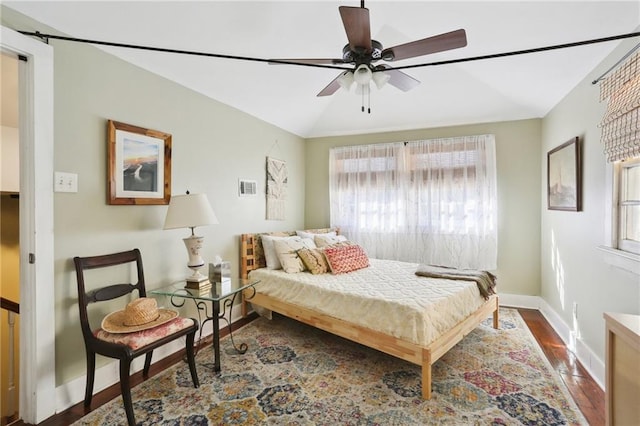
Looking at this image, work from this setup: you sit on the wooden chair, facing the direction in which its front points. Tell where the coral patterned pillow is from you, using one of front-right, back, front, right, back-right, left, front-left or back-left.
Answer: front-left

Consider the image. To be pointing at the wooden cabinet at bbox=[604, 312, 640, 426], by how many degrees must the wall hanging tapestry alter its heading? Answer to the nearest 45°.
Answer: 0° — it already faces it

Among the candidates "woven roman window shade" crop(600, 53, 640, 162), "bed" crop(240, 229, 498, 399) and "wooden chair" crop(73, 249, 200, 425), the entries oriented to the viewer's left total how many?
1

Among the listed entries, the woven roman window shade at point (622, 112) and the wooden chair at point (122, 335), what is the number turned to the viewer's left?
1

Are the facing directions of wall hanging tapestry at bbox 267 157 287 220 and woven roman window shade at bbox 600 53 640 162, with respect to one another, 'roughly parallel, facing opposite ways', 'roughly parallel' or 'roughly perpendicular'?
roughly parallel, facing opposite ways

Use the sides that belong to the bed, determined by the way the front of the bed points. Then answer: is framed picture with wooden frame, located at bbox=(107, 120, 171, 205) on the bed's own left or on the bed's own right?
on the bed's own right

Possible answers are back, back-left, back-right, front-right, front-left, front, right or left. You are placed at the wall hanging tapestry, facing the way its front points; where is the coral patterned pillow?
front

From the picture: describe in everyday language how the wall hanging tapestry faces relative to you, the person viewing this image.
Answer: facing the viewer and to the right of the viewer

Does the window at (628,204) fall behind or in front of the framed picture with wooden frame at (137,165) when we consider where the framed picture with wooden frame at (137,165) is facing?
in front

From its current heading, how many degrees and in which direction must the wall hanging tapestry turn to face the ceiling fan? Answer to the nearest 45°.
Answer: approximately 45° to its right

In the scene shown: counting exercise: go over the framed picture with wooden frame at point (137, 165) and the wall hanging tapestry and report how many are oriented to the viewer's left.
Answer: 0

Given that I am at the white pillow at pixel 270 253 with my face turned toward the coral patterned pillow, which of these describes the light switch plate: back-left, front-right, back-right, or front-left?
back-right

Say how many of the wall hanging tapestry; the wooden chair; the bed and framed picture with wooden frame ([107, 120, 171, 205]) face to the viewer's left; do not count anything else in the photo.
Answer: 0

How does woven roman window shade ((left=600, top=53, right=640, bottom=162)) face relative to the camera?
to the viewer's left
